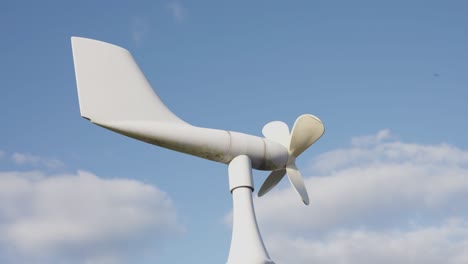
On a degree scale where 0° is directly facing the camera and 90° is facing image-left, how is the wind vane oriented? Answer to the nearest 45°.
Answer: approximately 225°
